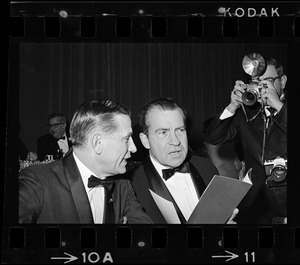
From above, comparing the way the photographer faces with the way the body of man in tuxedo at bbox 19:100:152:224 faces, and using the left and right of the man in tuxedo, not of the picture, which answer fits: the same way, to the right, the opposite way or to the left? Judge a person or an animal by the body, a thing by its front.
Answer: to the right

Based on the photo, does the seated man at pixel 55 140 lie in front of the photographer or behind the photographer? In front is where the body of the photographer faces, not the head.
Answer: in front

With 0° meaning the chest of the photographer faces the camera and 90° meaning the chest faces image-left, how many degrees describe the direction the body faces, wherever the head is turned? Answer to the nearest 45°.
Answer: approximately 45°

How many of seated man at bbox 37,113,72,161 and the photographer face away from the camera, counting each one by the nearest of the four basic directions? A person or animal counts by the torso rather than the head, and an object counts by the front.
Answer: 0

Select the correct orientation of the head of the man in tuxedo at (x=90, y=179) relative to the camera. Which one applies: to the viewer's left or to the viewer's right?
to the viewer's right

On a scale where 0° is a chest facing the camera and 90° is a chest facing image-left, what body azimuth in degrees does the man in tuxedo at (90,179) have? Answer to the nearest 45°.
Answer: approximately 315°

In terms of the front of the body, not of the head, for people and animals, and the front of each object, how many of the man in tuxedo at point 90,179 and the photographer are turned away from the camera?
0

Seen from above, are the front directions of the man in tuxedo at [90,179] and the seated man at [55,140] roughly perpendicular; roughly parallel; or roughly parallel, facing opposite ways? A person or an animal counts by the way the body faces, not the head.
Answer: roughly parallel

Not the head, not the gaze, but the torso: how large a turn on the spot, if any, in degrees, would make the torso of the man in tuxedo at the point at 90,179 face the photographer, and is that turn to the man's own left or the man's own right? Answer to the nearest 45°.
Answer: approximately 45° to the man's own left

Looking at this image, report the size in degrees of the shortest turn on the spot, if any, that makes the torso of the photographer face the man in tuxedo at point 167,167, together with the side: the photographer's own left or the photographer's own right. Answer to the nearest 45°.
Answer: approximately 45° to the photographer's own right

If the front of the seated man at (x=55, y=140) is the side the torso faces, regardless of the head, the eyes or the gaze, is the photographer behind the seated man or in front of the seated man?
in front

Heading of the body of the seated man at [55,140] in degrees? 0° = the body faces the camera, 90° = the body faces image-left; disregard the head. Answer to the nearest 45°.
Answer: approximately 315°

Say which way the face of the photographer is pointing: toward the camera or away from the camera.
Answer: toward the camera
